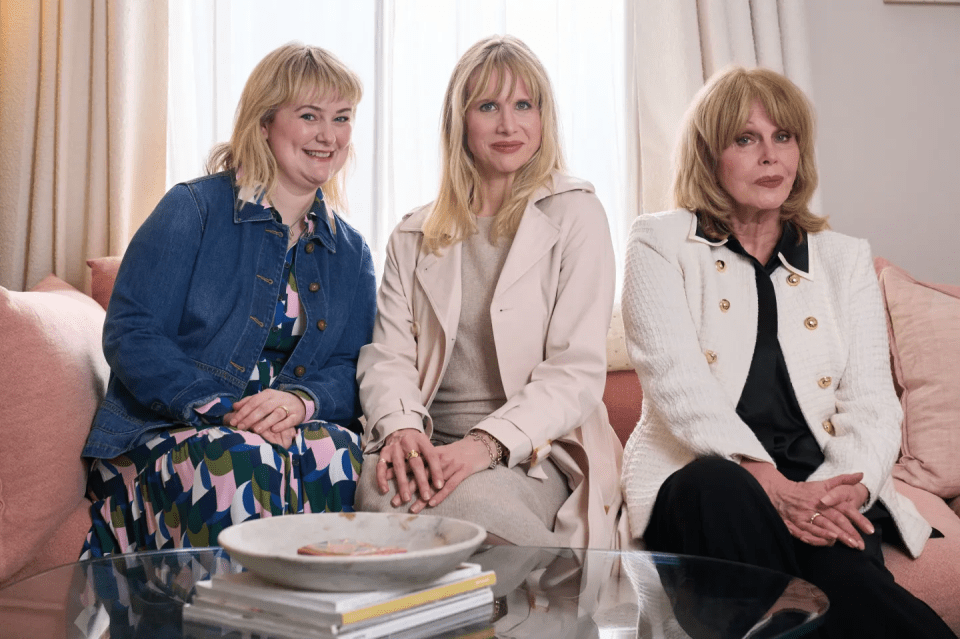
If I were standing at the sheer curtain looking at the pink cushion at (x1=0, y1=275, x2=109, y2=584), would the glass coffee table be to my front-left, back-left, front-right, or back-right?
front-left

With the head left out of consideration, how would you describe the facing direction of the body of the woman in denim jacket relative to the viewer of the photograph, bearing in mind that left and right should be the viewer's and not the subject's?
facing the viewer and to the right of the viewer

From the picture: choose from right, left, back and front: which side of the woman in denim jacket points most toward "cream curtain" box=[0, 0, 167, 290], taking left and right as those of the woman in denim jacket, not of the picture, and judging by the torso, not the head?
back

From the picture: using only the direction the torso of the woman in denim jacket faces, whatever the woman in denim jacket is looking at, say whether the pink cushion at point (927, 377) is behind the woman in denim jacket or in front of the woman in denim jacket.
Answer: in front

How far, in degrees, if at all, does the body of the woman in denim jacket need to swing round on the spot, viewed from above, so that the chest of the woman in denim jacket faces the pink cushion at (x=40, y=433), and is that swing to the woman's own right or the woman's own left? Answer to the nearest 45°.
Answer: approximately 135° to the woman's own right

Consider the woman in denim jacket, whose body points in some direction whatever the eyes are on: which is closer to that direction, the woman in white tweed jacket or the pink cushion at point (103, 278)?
the woman in white tweed jacket

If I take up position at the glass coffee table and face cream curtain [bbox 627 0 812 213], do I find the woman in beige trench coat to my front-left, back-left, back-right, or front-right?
front-left

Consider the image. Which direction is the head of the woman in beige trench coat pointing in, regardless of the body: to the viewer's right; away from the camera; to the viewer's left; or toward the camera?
toward the camera

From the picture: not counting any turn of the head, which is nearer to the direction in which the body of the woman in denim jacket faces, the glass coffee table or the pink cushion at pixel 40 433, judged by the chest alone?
the glass coffee table

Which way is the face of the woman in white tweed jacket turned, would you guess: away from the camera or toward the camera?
toward the camera

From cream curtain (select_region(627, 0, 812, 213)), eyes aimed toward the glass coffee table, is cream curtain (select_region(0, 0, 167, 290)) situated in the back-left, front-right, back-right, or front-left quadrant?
front-right
